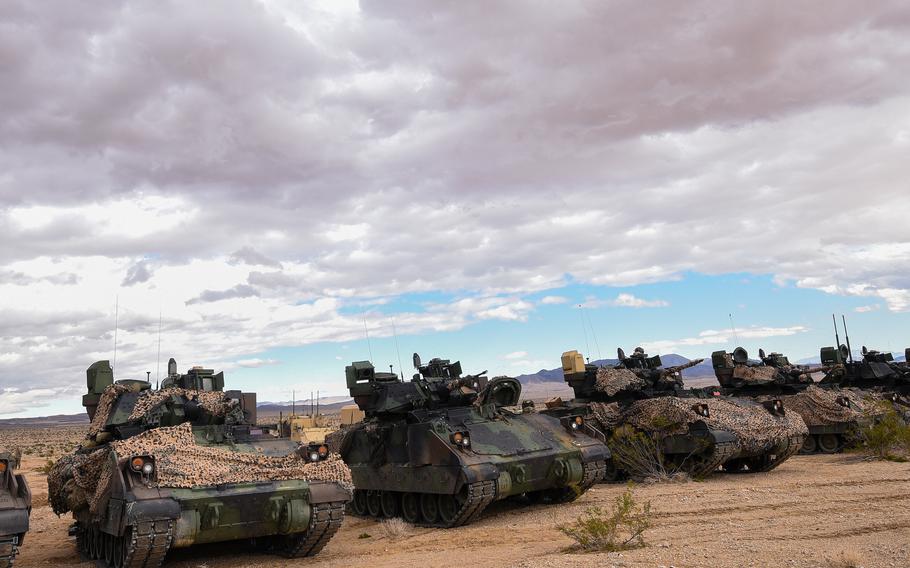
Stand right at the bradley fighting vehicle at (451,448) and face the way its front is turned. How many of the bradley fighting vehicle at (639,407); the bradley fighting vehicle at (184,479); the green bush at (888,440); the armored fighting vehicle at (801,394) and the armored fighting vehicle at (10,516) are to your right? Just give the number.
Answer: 2

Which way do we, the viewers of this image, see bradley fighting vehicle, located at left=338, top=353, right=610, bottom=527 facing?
facing the viewer and to the right of the viewer

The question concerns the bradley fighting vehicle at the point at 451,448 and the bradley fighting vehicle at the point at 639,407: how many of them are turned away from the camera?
0

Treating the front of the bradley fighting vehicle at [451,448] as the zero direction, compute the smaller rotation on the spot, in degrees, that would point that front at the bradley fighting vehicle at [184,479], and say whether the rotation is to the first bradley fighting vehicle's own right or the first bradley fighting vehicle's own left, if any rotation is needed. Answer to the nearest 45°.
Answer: approximately 90° to the first bradley fighting vehicle's own right

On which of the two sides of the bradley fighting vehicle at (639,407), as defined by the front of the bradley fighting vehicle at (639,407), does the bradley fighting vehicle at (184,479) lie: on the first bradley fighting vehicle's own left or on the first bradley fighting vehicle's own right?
on the first bradley fighting vehicle's own right

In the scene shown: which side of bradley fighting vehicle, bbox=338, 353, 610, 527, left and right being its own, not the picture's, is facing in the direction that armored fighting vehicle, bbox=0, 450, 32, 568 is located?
right

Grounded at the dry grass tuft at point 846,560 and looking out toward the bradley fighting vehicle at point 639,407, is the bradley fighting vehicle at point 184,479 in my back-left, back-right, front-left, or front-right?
front-left

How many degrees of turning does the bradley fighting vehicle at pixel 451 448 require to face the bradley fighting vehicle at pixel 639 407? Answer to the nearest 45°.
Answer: approximately 90° to its left

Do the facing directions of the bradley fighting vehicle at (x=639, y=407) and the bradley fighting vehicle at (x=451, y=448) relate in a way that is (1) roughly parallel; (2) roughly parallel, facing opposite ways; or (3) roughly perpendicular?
roughly parallel

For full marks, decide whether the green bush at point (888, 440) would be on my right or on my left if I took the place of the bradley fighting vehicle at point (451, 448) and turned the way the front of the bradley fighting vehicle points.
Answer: on my left

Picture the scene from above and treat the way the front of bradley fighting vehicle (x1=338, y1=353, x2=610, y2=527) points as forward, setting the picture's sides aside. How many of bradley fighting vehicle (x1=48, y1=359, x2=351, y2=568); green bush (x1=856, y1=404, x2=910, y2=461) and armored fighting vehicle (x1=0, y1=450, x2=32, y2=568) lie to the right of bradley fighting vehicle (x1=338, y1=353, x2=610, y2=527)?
2

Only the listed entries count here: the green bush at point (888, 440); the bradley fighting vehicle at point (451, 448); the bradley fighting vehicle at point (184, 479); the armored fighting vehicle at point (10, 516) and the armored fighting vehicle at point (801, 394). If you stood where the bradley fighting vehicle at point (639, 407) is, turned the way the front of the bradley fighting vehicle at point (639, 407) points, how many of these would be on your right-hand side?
3

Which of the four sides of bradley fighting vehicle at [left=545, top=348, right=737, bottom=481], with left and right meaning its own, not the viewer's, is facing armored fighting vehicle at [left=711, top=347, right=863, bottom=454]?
left

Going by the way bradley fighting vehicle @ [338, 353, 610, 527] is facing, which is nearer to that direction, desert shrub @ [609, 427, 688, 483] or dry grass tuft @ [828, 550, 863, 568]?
the dry grass tuft

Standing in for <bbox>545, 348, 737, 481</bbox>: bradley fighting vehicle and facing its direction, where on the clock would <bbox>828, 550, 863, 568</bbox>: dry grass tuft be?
The dry grass tuft is roughly at 1 o'clock from the bradley fighting vehicle.

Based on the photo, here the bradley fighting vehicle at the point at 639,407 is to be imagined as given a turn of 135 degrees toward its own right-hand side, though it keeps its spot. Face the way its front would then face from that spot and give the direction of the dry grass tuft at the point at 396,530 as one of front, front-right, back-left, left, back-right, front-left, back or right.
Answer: front-left

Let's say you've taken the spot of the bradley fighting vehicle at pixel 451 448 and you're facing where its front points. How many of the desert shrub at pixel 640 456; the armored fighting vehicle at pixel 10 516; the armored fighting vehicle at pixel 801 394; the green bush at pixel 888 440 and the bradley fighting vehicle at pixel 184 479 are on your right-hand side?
2
